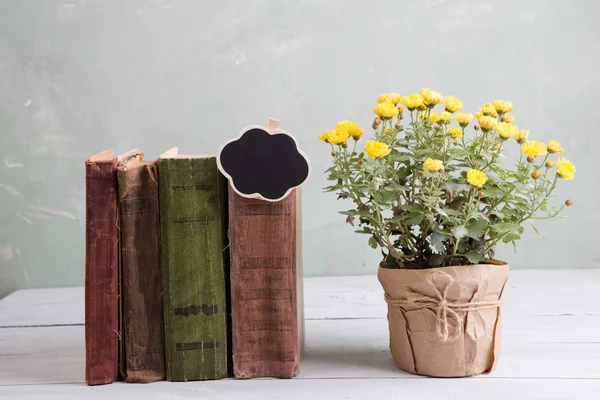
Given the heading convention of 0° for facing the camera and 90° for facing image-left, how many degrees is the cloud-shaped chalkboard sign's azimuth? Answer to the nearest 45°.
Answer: approximately 0°
